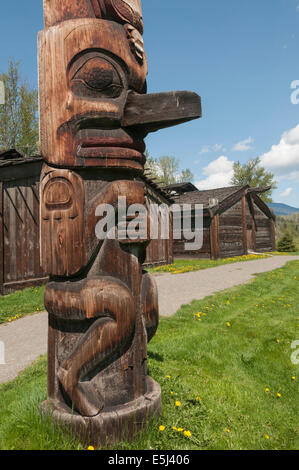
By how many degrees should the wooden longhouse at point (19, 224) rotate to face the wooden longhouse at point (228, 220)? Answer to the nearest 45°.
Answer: approximately 90° to its left

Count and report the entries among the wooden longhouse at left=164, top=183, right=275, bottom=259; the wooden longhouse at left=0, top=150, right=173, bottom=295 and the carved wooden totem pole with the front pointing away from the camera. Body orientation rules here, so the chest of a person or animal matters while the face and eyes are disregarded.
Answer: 0

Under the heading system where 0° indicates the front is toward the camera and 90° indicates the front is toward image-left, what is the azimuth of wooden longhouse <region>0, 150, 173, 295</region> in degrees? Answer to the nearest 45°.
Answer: approximately 315°

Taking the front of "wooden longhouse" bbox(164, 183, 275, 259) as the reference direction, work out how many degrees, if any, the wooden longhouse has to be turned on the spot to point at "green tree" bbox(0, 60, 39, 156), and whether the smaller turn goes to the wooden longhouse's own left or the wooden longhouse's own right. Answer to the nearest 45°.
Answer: approximately 135° to the wooden longhouse's own right

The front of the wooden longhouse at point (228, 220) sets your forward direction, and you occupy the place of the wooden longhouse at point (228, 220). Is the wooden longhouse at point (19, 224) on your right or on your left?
on your right

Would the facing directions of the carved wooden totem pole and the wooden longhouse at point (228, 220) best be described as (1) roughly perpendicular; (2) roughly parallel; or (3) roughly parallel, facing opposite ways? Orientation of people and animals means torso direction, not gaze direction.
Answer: roughly parallel

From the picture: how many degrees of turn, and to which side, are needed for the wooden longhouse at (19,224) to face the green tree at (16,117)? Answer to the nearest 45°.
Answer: approximately 135° to its left

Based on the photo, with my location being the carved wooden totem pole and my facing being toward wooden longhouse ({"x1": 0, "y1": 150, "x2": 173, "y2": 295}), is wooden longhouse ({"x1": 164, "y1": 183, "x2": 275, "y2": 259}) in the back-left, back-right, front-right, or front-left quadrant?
front-right

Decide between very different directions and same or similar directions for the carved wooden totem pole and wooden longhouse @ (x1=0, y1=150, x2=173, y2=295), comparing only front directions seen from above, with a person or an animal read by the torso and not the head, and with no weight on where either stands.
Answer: same or similar directions

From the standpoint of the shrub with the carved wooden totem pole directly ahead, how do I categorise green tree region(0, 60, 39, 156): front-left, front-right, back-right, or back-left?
front-right

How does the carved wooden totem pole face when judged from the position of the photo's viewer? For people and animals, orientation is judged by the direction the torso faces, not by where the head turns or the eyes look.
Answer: facing the viewer and to the right of the viewer
